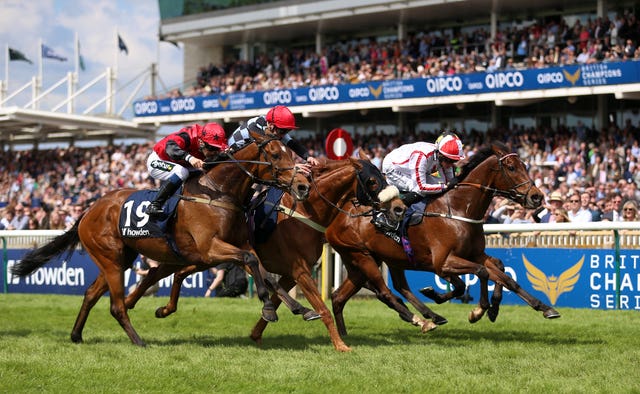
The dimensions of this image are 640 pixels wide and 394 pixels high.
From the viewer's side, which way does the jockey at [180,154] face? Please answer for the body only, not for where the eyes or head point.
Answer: to the viewer's right

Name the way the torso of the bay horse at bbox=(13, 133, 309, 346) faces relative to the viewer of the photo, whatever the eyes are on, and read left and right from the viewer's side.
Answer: facing to the right of the viewer

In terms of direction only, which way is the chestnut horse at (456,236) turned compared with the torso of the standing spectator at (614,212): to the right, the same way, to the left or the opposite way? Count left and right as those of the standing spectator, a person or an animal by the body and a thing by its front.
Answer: to the left

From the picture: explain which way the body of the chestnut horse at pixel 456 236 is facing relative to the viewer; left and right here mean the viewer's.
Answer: facing to the right of the viewer

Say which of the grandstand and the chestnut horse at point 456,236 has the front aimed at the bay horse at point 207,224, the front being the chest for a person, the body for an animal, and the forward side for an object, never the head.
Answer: the grandstand
